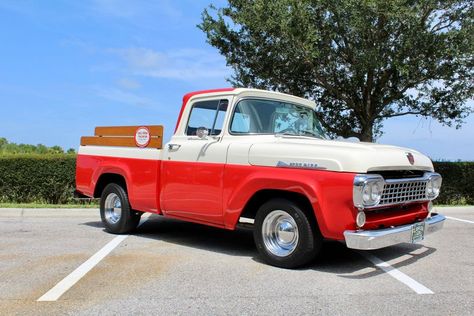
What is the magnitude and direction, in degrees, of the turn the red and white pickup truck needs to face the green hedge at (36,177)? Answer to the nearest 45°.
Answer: approximately 180°

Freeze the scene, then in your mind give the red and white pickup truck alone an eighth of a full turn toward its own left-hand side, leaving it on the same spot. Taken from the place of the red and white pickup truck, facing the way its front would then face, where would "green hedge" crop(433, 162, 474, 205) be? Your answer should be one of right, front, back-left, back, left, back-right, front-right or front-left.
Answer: front-left

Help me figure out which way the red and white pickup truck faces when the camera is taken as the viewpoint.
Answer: facing the viewer and to the right of the viewer

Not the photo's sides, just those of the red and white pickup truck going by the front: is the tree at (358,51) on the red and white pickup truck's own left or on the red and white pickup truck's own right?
on the red and white pickup truck's own left
